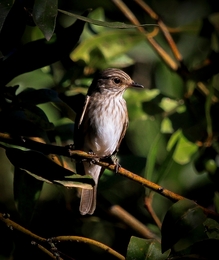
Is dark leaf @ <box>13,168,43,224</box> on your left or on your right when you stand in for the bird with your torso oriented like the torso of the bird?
on your right

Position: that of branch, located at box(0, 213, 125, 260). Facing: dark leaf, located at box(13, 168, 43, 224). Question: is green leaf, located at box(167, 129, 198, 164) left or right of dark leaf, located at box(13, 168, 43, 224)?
right

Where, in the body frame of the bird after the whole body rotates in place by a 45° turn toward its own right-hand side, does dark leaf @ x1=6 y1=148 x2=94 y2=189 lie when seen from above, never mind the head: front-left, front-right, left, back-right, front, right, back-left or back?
front

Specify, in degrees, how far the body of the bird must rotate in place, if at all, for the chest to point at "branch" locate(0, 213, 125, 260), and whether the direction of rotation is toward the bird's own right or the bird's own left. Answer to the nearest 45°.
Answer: approximately 45° to the bird's own right

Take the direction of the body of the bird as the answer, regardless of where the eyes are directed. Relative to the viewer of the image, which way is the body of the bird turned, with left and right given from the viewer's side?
facing the viewer and to the right of the viewer
